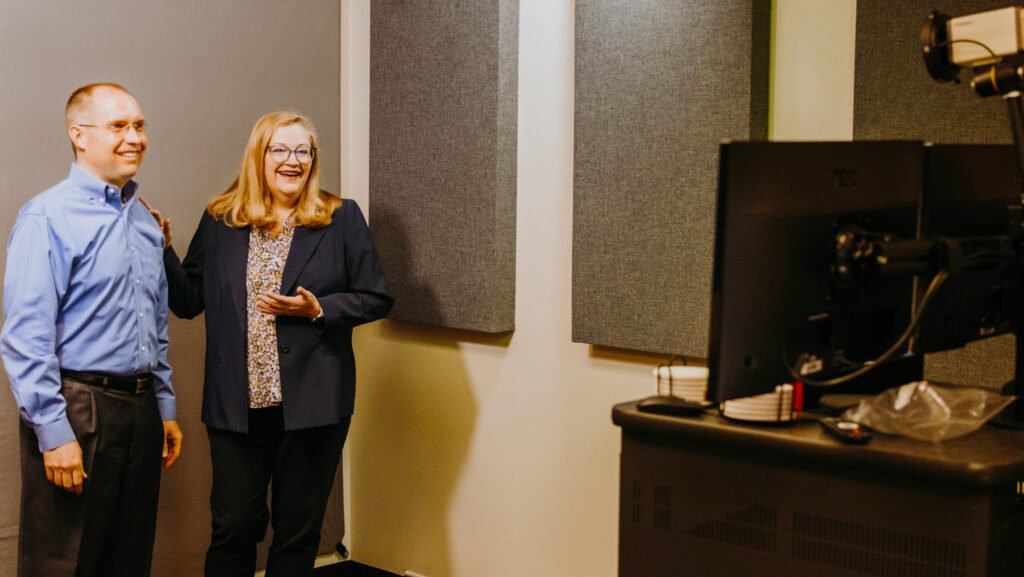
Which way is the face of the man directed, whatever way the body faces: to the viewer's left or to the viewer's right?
to the viewer's right

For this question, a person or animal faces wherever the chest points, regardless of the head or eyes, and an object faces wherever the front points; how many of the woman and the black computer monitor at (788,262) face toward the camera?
1

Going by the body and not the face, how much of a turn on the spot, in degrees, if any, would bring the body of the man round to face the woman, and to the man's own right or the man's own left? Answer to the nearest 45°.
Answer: approximately 45° to the man's own left

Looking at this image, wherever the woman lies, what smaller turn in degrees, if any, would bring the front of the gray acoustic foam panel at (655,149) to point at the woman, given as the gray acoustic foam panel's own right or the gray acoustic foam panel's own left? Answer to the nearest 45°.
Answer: approximately 45° to the gray acoustic foam panel's own right

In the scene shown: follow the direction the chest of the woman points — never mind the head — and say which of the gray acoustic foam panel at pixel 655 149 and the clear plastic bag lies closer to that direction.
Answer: the clear plastic bag

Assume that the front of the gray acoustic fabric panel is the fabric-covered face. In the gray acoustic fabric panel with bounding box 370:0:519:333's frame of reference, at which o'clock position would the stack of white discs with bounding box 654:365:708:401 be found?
The stack of white discs is roughly at 10 o'clock from the gray acoustic fabric panel.

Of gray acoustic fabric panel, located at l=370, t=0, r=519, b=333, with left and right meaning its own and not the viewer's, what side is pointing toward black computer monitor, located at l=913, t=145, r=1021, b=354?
left

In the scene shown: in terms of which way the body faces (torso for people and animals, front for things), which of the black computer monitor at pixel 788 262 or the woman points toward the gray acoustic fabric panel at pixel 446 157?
the black computer monitor

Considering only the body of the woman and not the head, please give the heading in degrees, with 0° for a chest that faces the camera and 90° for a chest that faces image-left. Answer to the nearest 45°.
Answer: approximately 0°

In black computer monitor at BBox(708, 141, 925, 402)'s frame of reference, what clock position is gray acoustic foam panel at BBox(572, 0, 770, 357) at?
The gray acoustic foam panel is roughly at 1 o'clock from the black computer monitor.

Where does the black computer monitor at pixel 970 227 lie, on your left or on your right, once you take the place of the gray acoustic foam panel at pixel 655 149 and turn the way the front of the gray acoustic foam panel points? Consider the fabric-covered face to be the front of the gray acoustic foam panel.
on your left

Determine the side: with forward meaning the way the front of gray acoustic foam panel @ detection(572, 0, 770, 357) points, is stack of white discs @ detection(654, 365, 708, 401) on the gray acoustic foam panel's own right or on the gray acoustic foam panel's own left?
on the gray acoustic foam panel's own left

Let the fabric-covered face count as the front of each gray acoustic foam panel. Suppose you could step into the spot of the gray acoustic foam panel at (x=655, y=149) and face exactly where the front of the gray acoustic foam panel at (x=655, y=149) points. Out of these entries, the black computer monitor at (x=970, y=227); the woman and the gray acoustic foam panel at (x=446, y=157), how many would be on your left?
1
